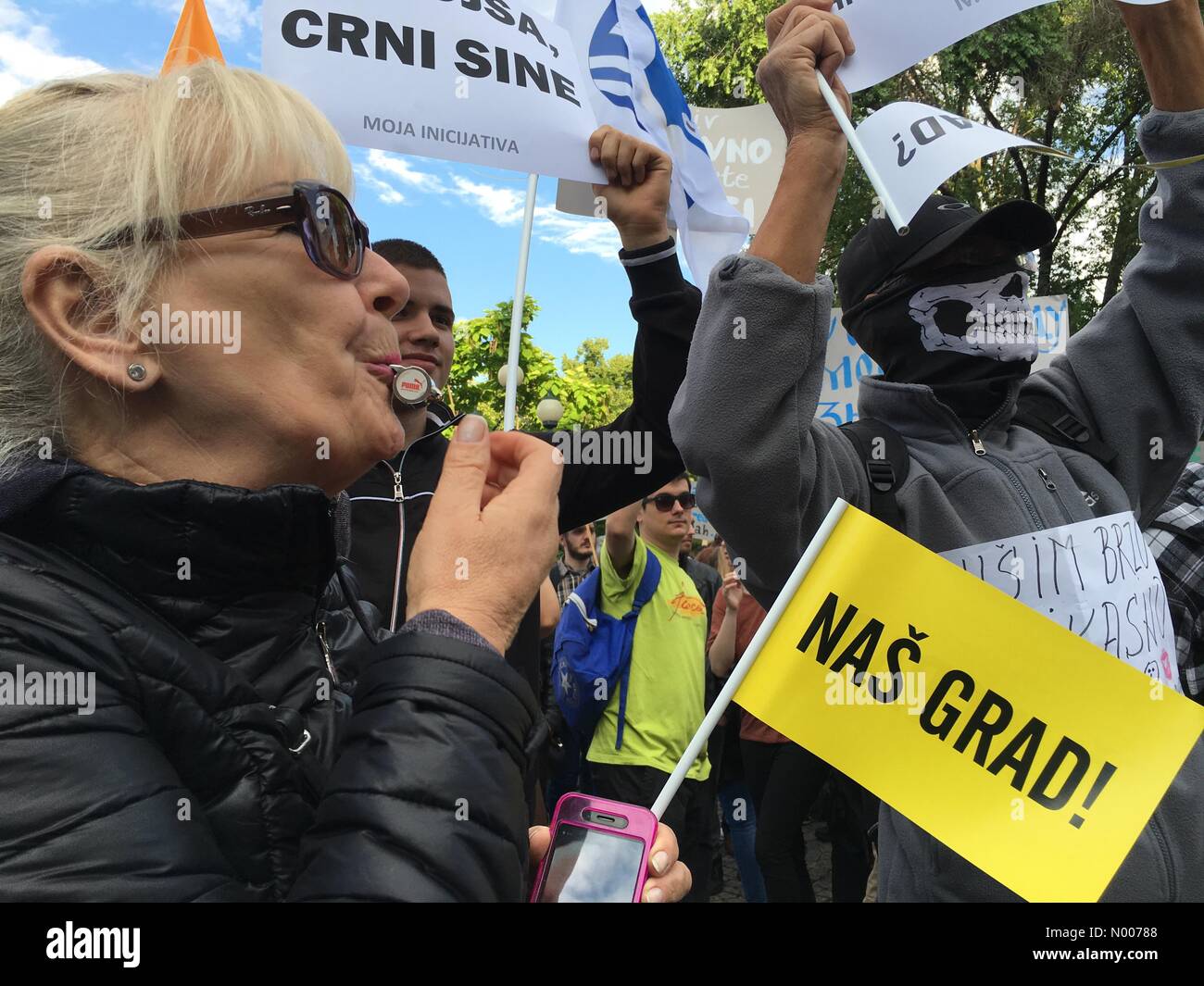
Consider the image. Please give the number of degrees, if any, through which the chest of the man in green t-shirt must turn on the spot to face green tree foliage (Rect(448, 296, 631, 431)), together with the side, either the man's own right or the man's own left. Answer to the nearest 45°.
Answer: approximately 135° to the man's own left

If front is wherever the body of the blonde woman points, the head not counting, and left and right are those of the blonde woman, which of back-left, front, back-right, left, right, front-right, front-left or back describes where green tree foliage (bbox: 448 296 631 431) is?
left

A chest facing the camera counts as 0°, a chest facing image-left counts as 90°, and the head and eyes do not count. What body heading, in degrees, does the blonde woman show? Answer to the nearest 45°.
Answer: approximately 270°

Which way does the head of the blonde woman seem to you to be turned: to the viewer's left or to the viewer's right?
to the viewer's right

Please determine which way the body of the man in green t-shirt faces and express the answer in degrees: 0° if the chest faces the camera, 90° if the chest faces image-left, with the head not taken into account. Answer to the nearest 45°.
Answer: approximately 315°

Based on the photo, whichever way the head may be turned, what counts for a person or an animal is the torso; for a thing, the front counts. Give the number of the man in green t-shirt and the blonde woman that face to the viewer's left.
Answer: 0

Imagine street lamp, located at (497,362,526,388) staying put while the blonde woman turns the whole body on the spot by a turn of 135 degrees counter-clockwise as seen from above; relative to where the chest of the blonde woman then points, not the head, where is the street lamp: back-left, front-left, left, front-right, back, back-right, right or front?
front-right

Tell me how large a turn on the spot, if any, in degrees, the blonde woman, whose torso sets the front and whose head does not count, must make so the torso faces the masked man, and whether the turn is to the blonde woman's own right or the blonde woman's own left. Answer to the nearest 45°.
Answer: approximately 45° to the blonde woman's own left

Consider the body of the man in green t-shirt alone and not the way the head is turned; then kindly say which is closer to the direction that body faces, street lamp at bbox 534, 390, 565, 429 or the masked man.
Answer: the masked man

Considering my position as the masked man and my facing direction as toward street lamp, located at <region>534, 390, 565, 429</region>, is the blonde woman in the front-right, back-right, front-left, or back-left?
back-left

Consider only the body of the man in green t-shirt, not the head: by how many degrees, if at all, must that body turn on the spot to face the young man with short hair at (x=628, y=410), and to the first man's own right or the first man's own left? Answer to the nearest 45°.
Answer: approximately 45° to the first man's own right
